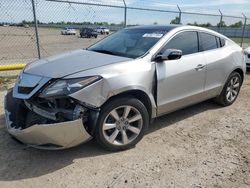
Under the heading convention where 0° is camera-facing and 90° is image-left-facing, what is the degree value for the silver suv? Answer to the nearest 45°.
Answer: approximately 45°
